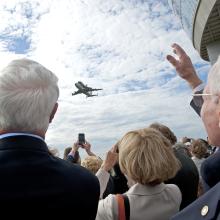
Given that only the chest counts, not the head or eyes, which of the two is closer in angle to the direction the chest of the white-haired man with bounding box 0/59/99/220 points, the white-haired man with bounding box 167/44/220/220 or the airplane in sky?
the airplane in sky

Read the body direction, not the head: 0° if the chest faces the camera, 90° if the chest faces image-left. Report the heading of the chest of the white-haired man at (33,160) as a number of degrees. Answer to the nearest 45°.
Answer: approximately 180°

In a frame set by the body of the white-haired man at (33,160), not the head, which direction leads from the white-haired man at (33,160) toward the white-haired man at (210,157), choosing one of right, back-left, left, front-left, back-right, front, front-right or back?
right

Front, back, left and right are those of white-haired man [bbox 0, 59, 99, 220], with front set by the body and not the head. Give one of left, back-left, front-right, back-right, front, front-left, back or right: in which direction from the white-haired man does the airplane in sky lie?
front

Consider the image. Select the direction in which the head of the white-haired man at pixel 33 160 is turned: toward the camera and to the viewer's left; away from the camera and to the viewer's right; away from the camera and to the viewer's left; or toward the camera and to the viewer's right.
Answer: away from the camera and to the viewer's right
